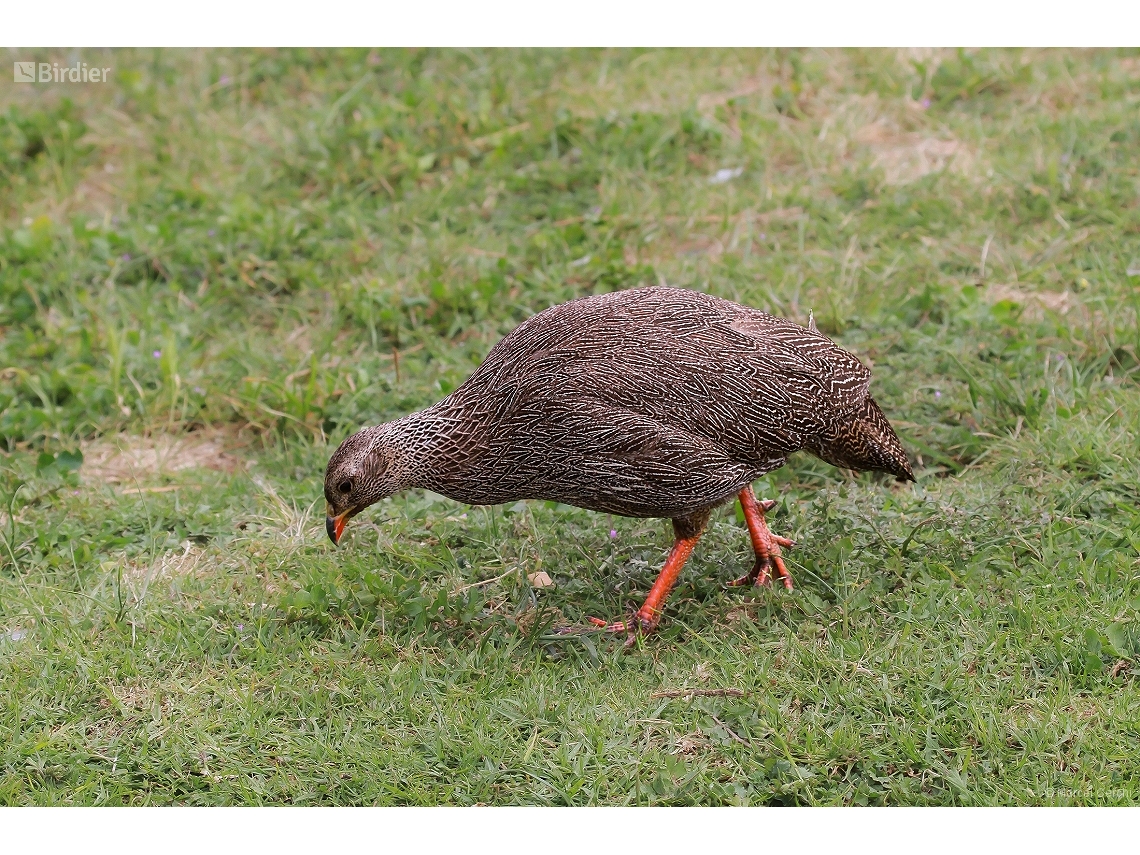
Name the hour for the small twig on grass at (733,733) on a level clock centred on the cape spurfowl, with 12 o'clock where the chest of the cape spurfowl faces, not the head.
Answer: The small twig on grass is roughly at 8 o'clock from the cape spurfowl.

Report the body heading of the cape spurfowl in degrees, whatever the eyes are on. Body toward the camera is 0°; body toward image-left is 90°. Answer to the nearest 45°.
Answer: approximately 90°
